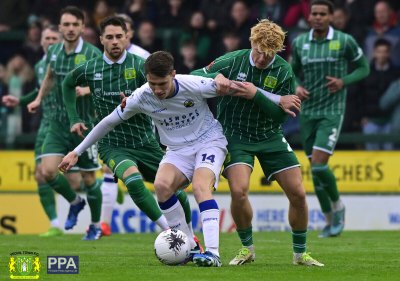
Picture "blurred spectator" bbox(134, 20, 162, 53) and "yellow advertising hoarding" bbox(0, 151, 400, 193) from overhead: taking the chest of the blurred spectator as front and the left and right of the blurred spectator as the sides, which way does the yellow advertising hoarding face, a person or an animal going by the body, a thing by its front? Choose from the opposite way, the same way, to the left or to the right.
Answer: the same way

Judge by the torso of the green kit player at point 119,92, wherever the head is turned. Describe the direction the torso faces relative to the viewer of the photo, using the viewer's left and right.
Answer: facing the viewer

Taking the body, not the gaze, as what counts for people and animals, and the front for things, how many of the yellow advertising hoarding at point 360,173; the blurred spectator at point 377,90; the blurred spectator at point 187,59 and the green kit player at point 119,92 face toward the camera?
4

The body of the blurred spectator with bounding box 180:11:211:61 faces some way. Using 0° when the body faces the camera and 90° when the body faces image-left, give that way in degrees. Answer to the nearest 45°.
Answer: approximately 0°

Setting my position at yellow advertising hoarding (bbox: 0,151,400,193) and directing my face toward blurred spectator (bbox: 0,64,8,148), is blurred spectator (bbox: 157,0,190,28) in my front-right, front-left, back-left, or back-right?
front-right

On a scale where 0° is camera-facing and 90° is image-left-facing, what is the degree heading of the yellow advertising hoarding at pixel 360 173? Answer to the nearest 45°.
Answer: approximately 0°

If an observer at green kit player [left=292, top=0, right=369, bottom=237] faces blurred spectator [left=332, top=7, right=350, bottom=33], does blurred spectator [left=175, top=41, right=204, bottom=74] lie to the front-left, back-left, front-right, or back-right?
front-left

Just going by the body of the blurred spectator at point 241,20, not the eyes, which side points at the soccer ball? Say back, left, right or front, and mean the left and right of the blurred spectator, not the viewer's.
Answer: front

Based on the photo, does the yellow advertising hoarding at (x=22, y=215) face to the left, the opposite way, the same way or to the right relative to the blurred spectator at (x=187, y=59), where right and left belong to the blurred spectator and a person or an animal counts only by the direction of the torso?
the same way

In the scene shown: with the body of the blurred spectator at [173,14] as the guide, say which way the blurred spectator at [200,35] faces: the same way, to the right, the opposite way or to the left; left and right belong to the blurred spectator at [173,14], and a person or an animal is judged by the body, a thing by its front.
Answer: the same way

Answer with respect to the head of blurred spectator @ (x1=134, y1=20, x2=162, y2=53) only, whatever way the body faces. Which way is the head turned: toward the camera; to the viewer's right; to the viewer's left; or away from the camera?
toward the camera

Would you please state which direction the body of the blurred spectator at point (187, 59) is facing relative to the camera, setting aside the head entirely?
toward the camera

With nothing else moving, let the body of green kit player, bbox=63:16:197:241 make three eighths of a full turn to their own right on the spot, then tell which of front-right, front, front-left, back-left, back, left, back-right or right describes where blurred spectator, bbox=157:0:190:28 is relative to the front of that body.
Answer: front-right
